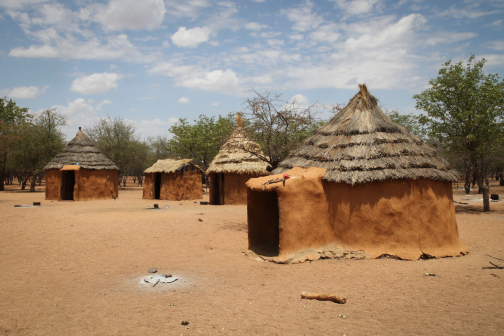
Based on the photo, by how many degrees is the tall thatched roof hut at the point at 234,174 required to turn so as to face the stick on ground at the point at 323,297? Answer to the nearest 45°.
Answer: approximately 45° to its left

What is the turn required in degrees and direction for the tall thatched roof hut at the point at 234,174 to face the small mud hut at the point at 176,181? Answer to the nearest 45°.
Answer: approximately 90° to its right

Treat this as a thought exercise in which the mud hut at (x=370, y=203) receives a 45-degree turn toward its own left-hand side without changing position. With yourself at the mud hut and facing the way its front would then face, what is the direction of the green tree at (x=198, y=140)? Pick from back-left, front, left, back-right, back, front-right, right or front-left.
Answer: back-right

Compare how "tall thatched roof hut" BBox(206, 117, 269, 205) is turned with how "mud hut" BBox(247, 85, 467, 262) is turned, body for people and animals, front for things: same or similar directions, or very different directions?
same or similar directions

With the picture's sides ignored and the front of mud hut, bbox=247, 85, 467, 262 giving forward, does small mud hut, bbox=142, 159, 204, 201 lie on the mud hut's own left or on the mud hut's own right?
on the mud hut's own right

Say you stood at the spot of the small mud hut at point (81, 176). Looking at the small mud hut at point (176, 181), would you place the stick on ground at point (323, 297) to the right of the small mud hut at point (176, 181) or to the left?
right

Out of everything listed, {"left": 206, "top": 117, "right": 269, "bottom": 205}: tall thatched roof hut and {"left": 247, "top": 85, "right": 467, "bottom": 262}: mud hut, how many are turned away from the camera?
0

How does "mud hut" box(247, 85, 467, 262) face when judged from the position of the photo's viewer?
facing the viewer and to the left of the viewer

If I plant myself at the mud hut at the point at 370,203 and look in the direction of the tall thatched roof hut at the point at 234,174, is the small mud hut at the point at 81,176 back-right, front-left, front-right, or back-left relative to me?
front-left

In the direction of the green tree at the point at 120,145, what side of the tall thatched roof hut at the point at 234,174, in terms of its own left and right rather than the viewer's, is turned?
right

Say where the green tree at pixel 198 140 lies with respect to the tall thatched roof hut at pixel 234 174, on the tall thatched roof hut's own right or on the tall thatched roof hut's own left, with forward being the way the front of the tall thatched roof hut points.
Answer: on the tall thatched roof hut's own right

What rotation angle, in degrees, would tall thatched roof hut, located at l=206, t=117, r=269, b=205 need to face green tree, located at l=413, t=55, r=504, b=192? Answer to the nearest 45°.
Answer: approximately 135° to its left
